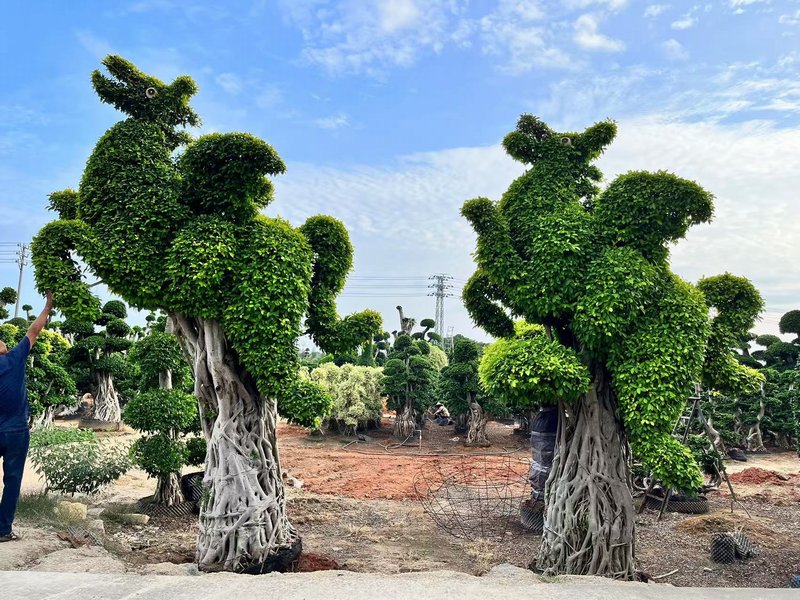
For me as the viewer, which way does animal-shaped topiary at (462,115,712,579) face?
facing to the left of the viewer

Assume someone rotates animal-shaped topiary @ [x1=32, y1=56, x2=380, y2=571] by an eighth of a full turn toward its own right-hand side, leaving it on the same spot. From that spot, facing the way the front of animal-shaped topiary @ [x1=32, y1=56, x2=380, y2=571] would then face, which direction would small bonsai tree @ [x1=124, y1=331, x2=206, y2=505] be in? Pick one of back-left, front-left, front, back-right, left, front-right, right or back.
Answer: front-right

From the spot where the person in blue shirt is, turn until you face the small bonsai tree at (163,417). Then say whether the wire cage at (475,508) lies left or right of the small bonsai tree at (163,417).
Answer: right

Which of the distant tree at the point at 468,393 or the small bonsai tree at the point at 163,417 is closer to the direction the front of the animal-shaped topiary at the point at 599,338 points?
the small bonsai tree

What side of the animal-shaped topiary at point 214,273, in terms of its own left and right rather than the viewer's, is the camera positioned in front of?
left

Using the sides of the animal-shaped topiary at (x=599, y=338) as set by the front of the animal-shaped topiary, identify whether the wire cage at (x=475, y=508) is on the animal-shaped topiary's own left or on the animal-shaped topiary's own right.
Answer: on the animal-shaped topiary's own right

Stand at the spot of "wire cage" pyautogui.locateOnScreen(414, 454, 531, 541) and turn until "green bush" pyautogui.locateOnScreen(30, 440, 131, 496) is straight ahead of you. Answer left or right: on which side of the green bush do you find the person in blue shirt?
left

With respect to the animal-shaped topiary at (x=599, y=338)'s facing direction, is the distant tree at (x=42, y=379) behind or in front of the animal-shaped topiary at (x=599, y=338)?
in front

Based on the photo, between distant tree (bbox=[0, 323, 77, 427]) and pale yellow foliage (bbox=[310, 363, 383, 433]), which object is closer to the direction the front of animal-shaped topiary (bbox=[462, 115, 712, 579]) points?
the distant tree

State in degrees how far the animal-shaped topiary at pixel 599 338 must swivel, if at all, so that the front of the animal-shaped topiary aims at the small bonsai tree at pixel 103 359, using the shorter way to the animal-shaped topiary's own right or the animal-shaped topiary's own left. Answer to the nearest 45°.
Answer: approximately 45° to the animal-shaped topiary's own right
